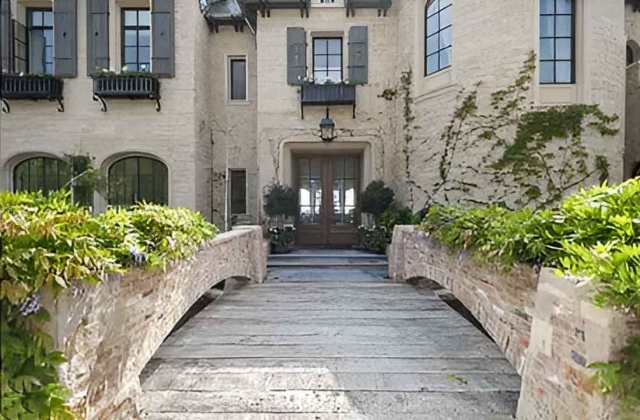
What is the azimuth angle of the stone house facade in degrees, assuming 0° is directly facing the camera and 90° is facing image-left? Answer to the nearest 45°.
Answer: approximately 0°

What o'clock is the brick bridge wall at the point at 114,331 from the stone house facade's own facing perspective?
The brick bridge wall is roughly at 12 o'clock from the stone house facade.

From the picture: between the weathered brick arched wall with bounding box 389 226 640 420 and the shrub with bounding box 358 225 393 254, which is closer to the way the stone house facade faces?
the weathered brick arched wall

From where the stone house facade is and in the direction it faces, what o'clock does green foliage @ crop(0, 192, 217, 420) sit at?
The green foliage is roughly at 12 o'clock from the stone house facade.
